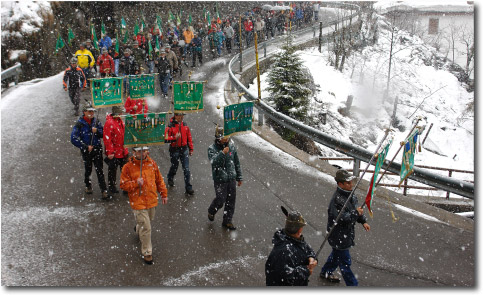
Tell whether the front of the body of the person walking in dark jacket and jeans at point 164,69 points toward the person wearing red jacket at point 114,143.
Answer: yes

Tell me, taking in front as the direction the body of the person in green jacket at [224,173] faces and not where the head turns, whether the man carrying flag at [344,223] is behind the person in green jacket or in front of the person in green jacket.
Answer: in front

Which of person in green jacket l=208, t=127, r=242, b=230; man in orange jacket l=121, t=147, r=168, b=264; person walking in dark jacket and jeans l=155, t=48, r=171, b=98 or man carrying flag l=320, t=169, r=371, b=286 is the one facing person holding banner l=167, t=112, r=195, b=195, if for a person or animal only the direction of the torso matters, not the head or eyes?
person walking in dark jacket and jeans l=155, t=48, r=171, b=98

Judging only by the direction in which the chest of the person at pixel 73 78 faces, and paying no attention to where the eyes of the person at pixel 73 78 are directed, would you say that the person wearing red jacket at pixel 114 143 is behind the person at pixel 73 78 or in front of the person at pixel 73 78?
in front

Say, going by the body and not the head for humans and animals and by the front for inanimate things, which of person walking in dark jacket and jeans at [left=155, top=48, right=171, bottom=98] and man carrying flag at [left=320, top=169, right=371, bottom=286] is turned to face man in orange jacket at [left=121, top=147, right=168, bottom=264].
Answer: the person walking in dark jacket and jeans

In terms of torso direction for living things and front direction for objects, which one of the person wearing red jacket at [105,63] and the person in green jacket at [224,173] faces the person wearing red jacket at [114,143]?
the person wearing red jacket at [105,63]
